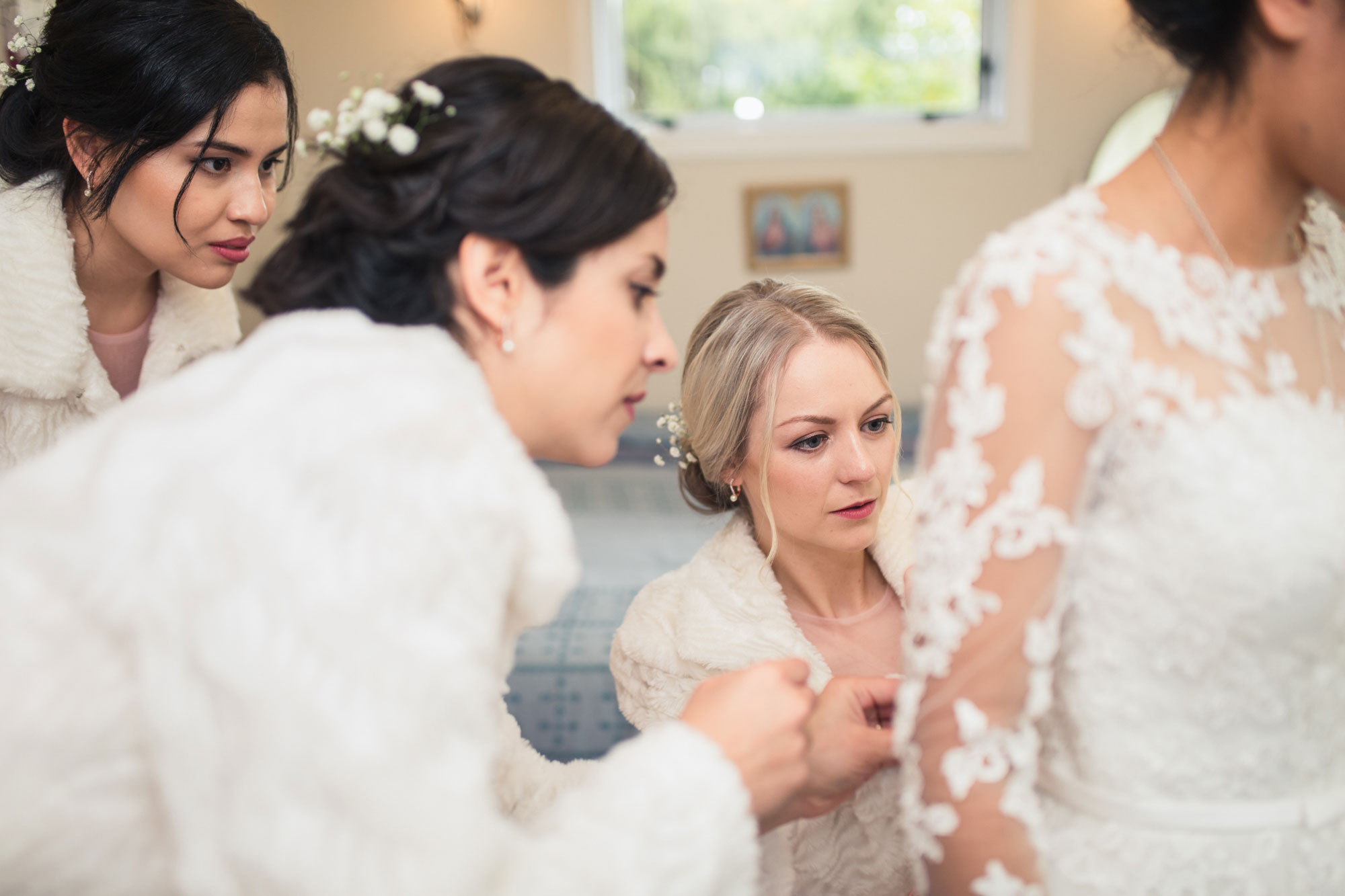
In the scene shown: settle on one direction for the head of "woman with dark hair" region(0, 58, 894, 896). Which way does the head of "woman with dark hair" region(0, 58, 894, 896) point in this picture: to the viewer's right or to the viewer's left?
to the viewer's right

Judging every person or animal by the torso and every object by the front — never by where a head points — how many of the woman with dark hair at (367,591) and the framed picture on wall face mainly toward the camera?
1

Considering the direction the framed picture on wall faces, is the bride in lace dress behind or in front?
in front

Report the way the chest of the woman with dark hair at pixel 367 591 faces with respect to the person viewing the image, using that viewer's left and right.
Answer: facing to the right of the viewer

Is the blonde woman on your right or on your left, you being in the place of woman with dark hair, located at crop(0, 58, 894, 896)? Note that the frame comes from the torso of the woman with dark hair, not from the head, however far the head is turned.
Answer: on your left

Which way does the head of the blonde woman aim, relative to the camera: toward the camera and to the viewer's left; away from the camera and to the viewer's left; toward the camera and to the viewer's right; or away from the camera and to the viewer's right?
toward the camera and to the viewer's right

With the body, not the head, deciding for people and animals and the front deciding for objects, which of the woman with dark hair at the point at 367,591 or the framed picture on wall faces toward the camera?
the framed picture on wall

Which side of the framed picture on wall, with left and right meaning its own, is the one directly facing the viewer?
front

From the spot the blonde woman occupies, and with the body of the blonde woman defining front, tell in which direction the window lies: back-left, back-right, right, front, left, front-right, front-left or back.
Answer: back-left

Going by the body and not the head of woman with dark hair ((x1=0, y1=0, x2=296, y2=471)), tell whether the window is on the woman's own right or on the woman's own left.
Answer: on the woman's own left

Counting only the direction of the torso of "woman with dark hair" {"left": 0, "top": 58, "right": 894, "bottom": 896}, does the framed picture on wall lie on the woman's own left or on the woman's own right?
on the woman's own left

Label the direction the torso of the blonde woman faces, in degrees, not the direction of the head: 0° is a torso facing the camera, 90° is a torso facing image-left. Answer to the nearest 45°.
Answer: approximately 315°

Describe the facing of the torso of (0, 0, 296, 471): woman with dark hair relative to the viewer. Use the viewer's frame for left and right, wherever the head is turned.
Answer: facing the viewer and to the right of the viewer

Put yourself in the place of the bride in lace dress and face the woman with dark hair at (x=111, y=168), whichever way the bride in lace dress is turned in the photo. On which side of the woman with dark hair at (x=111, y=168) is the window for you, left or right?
right

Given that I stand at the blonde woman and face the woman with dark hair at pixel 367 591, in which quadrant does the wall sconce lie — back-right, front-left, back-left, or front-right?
back-right

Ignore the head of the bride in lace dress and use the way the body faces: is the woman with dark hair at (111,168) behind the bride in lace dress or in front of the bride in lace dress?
behind
